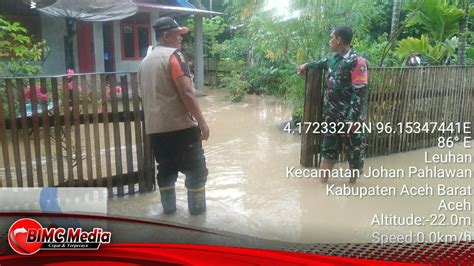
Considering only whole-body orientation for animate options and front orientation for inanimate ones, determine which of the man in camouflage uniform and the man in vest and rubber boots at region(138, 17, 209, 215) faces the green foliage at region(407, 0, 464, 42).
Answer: the man in vest and rubber boots

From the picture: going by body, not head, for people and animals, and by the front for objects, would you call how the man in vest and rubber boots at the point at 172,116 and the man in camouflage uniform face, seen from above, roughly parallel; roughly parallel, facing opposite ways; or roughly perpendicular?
roughly parallel, facing opposite ways

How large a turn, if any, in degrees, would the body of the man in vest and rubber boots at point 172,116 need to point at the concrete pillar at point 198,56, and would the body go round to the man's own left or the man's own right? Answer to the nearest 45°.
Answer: approximately 45° to the man's own left

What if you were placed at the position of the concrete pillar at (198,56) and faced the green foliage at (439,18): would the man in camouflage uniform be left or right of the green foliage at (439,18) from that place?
right

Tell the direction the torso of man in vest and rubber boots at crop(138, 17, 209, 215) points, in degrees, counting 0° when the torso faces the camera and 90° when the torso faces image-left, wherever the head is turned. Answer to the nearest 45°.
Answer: approximately 225°

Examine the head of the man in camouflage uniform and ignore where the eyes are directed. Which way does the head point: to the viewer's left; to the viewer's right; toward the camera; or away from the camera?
to the viewer's left

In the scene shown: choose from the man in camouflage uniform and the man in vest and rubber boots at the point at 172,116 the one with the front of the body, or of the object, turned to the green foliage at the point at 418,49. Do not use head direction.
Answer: the man in vest and rubber boots

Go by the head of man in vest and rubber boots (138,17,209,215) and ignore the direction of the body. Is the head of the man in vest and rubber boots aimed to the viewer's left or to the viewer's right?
to the viewer's right

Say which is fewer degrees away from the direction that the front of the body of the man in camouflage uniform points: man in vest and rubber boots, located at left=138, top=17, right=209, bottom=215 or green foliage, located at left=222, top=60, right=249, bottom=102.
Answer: the man in vest and rubber boots

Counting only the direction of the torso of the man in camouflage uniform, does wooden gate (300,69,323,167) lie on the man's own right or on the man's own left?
on the man's own right

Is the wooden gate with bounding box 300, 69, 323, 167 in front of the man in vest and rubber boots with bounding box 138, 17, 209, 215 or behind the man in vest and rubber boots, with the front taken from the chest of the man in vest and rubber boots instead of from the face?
in front

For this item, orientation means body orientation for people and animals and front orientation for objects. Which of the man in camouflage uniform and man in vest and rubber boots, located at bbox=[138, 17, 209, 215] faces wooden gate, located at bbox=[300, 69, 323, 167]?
the man in vest and rubber boots

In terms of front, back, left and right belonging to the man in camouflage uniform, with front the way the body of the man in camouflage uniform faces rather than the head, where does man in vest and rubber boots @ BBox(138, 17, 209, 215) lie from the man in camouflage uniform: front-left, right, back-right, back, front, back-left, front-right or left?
front

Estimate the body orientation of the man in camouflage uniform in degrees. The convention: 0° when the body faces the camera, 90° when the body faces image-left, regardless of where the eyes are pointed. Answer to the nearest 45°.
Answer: approximately 45°

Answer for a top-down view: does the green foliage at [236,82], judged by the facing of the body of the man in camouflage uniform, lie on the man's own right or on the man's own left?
on the man's own right

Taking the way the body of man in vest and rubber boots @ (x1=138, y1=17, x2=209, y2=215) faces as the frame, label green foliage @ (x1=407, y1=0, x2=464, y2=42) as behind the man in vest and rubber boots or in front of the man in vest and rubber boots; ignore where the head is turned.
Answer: in front

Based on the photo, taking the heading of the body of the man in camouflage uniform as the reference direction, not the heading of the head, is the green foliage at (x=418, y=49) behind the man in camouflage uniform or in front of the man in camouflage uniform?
behind
